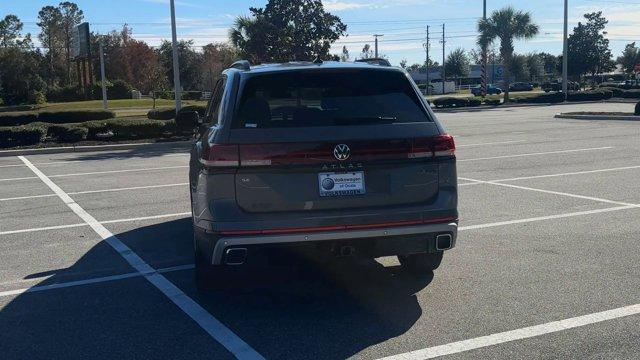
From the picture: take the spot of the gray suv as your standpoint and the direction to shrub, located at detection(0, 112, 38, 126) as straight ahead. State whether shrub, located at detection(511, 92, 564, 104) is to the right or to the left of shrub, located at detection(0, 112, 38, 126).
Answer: right

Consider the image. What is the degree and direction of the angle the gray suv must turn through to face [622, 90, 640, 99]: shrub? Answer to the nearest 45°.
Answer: approximately 45° to its right

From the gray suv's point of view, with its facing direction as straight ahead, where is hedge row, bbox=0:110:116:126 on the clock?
The hedge row is roughly at 11 o'clock from the gray suv.

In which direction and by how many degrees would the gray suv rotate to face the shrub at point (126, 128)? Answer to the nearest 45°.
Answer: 0° — it already faces it

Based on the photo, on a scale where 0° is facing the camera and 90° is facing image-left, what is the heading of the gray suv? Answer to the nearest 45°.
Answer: approximately 180°

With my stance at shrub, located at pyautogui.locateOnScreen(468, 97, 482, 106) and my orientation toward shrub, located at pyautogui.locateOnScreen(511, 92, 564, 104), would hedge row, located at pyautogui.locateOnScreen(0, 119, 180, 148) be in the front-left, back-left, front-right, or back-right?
back-right

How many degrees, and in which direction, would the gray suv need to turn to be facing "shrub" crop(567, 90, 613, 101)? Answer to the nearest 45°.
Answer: approximately 45° to its right

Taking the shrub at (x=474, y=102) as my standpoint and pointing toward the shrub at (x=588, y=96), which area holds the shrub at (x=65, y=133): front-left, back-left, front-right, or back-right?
back-right
